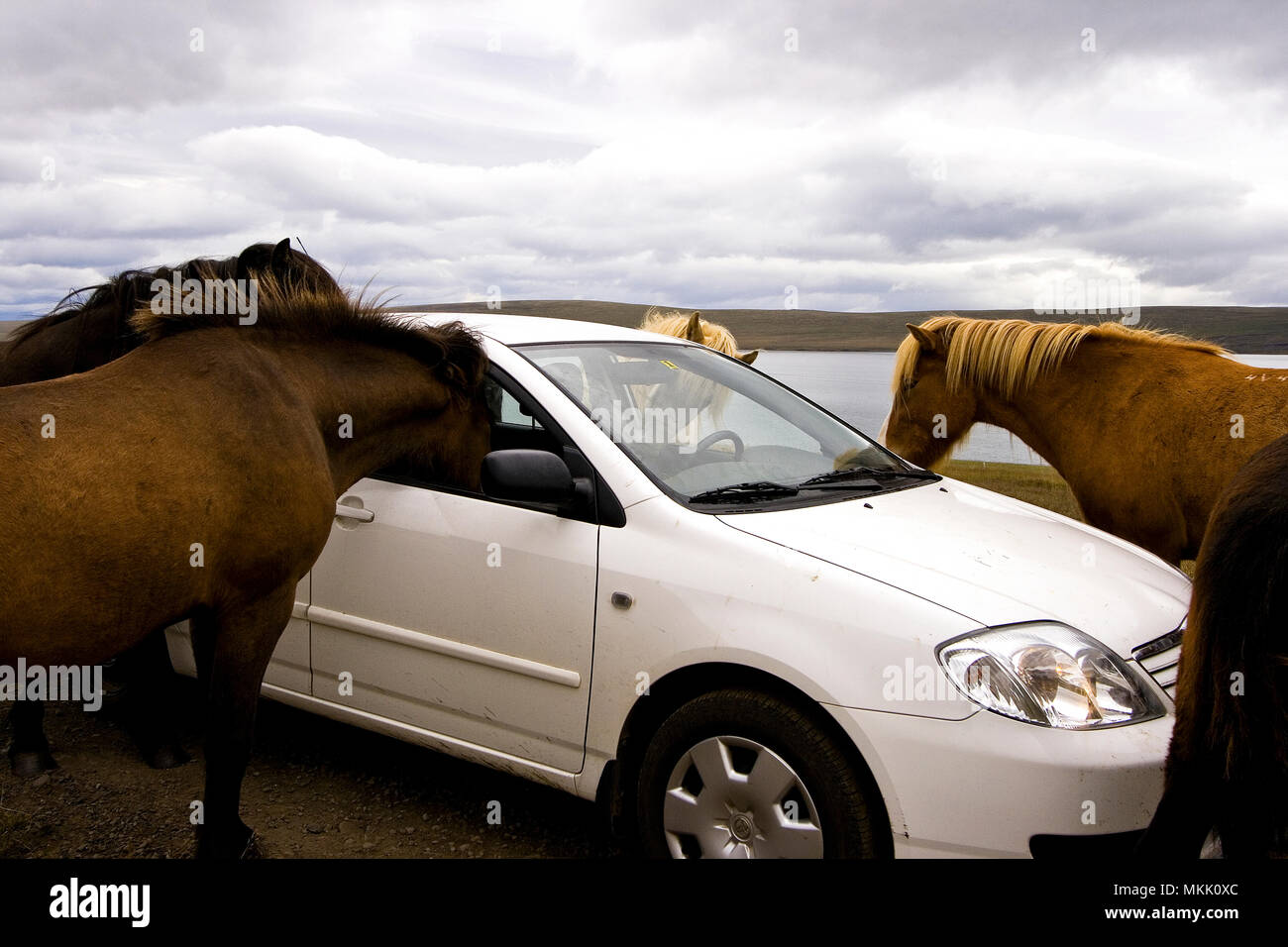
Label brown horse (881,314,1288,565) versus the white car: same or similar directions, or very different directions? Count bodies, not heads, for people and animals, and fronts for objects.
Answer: very different directions

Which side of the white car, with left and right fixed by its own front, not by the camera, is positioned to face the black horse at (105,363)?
back

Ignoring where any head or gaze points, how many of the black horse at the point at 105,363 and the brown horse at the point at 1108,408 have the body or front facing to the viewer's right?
1

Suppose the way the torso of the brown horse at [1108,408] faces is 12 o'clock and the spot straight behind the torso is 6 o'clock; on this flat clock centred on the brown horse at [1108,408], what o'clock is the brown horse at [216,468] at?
the brown horse at [216,468] is roughly at 10 o'clock from the brown horse at [1108,408].

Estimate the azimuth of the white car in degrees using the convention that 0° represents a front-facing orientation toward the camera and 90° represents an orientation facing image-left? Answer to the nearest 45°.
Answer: approximately 315°

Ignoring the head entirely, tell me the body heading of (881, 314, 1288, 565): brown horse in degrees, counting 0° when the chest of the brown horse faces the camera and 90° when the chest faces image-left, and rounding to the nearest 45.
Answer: approximately 90°

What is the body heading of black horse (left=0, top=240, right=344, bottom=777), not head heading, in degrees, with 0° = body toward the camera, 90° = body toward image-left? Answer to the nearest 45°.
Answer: approximately 270°
